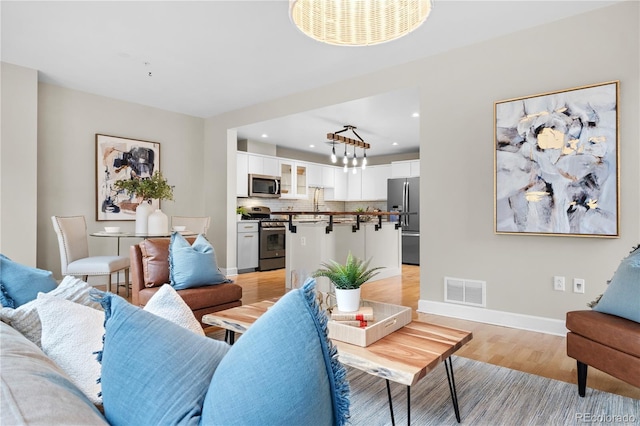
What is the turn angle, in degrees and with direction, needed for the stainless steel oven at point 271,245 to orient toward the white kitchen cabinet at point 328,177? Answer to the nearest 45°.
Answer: approximately 90° to its left

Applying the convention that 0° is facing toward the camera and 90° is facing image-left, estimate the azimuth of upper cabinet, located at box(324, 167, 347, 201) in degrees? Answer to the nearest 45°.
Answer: approximately 45°

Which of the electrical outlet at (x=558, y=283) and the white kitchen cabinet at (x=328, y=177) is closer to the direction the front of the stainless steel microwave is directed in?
the electrical outlet

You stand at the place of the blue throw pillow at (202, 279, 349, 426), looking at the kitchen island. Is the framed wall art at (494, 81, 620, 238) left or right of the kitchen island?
right

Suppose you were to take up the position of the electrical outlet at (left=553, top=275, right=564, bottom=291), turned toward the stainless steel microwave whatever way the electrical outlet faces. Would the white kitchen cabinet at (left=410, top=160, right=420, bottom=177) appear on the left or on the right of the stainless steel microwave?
right

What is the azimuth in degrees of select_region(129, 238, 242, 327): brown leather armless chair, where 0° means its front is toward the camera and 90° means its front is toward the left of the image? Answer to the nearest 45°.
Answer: approximately 315°
